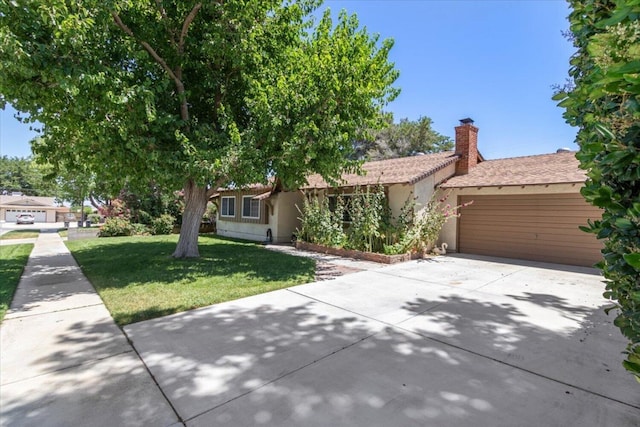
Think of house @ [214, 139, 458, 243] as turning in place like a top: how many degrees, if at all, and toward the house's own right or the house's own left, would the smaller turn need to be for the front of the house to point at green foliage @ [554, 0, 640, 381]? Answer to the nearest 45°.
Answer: approximately 45° to the house's own left

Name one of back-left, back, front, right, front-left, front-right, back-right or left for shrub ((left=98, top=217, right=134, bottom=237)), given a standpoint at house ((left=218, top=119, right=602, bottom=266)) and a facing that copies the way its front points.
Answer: front-right

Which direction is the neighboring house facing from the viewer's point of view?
toward the camera

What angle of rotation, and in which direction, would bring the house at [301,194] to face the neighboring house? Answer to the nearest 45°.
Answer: approximately 90° to its right

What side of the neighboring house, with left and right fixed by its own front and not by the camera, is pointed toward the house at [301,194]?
front

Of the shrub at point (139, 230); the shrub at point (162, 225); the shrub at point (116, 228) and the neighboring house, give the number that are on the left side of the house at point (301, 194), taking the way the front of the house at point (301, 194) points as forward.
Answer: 0

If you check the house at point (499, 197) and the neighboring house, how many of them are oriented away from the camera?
0

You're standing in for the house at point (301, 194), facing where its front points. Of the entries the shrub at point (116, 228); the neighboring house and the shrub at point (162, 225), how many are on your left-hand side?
0

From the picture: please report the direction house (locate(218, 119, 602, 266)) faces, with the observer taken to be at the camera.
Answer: facing the viewer and to the left of the viewer

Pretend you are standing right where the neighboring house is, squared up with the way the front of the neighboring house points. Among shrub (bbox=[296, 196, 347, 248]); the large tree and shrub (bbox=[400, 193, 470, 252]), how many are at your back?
0

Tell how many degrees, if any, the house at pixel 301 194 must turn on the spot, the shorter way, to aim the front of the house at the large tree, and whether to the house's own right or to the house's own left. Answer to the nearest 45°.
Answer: approximately 45° to the house's own left
